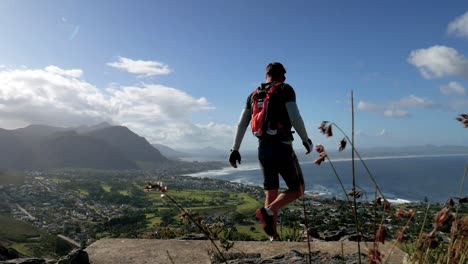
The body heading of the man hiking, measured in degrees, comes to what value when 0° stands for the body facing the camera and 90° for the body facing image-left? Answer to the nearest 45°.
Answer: approximately 225°
